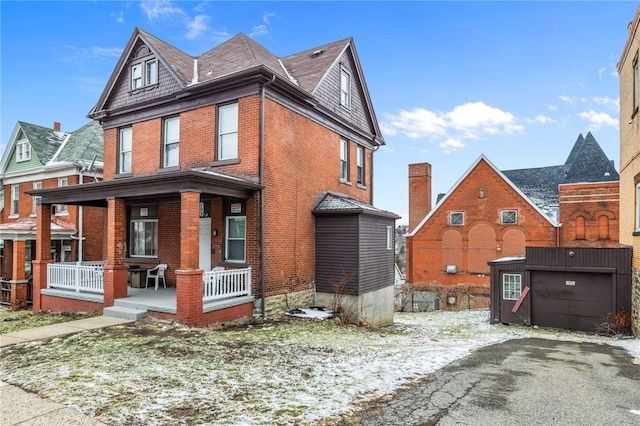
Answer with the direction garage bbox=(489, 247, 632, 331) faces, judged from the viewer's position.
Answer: facing the viewer

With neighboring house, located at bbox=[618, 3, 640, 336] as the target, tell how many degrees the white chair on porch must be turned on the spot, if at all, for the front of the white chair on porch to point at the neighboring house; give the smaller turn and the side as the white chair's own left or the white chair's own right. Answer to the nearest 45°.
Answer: approximately 90° to the white chair's own left

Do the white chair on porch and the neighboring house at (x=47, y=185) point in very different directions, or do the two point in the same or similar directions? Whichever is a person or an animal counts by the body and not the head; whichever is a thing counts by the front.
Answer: same or similar directions

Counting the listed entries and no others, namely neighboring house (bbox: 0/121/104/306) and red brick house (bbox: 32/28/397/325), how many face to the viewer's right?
0

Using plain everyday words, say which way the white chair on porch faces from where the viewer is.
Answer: facing the viewer and to the left of the viewer

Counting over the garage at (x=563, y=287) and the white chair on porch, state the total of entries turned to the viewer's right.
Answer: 0

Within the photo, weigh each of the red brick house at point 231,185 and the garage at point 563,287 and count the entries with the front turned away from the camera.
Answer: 0

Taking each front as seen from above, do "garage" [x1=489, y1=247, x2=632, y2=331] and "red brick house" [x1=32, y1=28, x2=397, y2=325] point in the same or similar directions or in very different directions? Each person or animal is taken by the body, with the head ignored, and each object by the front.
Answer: same or similar directions
